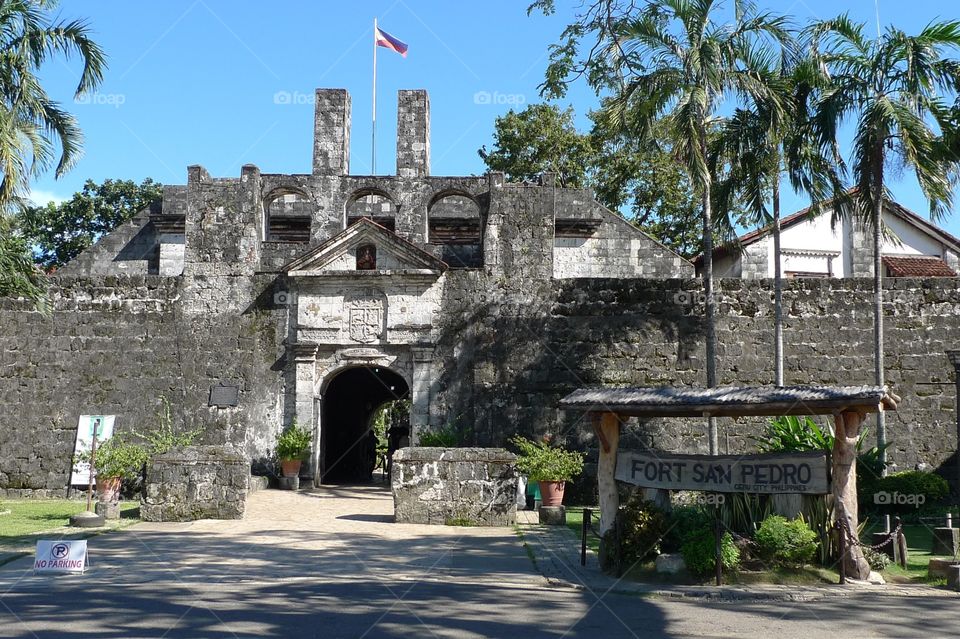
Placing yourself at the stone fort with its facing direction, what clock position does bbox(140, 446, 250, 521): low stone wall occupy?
The low stone wall is roughly at 1 o'clock from the stone fort.

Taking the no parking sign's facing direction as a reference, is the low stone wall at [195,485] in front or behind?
behind

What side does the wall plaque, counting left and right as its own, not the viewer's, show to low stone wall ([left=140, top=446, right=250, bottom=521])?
front

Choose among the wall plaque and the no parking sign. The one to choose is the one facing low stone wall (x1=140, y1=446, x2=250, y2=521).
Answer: the wall plaque

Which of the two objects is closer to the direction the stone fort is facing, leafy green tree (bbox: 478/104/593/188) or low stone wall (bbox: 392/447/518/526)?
the low stone wall

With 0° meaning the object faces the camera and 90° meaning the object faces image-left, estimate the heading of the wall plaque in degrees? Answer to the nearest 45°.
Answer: approximately 0°

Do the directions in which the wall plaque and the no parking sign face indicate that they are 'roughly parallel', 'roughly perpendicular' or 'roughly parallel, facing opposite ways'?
roughly parallel

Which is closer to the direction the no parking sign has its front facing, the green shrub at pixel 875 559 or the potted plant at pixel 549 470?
the green shrub

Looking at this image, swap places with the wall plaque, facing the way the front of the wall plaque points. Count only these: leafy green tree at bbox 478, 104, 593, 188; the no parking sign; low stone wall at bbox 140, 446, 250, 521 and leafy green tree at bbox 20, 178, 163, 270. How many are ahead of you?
2

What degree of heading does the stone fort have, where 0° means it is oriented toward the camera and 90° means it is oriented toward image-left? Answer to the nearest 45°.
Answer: approximately 0°

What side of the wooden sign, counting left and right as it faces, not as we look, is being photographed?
front

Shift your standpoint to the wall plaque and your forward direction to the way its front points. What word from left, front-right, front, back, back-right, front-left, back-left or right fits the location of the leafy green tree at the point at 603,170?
back-left

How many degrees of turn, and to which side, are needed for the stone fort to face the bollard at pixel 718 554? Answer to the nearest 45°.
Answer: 0° — it already faces it

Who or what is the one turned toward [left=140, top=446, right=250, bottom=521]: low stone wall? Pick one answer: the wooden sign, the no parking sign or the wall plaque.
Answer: the wall plaque

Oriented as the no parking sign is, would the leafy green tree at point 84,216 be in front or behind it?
behind
